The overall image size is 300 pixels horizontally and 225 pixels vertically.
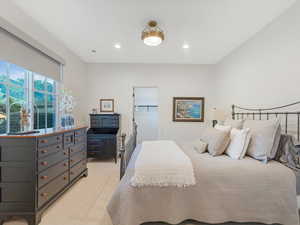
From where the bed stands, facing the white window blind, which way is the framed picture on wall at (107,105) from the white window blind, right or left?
right

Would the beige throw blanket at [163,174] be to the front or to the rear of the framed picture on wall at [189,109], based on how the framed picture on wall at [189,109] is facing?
to the front

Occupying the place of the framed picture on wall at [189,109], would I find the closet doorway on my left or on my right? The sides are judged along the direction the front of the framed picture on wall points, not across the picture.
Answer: on my right

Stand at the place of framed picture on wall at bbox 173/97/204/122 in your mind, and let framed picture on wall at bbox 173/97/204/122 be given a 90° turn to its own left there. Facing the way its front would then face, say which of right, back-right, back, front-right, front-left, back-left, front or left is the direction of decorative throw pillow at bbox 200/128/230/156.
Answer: right

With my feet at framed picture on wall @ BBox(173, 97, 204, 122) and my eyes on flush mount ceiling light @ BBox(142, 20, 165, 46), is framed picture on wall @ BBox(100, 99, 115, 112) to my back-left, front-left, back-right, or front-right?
front-right

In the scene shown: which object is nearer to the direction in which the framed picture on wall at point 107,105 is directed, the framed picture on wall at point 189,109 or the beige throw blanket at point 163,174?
the beige throw blanket

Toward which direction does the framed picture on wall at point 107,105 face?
toward the camera

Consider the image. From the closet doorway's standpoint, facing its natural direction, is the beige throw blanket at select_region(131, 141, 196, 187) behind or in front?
in front

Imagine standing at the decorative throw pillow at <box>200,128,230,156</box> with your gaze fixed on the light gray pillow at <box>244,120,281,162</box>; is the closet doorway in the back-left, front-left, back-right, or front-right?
back-left

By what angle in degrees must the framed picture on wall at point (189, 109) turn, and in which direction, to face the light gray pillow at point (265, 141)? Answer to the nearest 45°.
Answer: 0° — it already faces it

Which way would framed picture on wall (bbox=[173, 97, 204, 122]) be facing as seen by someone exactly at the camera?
facing the viewer

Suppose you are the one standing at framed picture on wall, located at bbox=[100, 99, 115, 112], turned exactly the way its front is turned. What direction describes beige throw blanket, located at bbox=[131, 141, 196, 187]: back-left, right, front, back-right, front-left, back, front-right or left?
front

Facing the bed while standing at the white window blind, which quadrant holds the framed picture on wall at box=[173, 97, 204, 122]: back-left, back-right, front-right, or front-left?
front-left

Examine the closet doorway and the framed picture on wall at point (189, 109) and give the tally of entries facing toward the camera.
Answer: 2

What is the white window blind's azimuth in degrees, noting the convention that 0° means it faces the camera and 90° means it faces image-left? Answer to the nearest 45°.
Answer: approximately 315°

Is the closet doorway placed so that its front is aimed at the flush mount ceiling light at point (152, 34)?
yes
